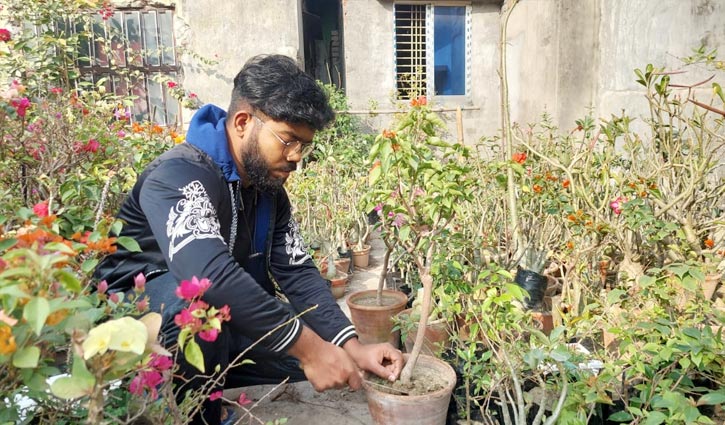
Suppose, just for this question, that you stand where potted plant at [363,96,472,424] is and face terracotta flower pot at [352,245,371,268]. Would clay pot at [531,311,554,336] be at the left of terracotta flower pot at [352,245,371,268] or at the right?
right

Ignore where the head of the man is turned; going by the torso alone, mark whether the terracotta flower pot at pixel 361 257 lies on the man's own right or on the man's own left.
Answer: on the man's own left

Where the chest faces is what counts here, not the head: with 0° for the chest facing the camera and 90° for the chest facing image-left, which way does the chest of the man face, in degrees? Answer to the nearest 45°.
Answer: approximately 315°

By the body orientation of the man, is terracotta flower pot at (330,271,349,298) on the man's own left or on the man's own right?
on the man's own left

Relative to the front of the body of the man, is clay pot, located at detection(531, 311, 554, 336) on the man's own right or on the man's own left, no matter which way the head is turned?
on the man's own left

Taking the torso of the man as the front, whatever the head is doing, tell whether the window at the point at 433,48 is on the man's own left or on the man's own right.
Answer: on the man's own left

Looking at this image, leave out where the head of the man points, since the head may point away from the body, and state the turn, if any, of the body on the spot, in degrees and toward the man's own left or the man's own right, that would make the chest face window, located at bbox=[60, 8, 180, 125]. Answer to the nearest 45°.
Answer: approximately 135° to the man's own left

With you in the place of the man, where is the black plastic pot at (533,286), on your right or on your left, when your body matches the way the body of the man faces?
on your left
